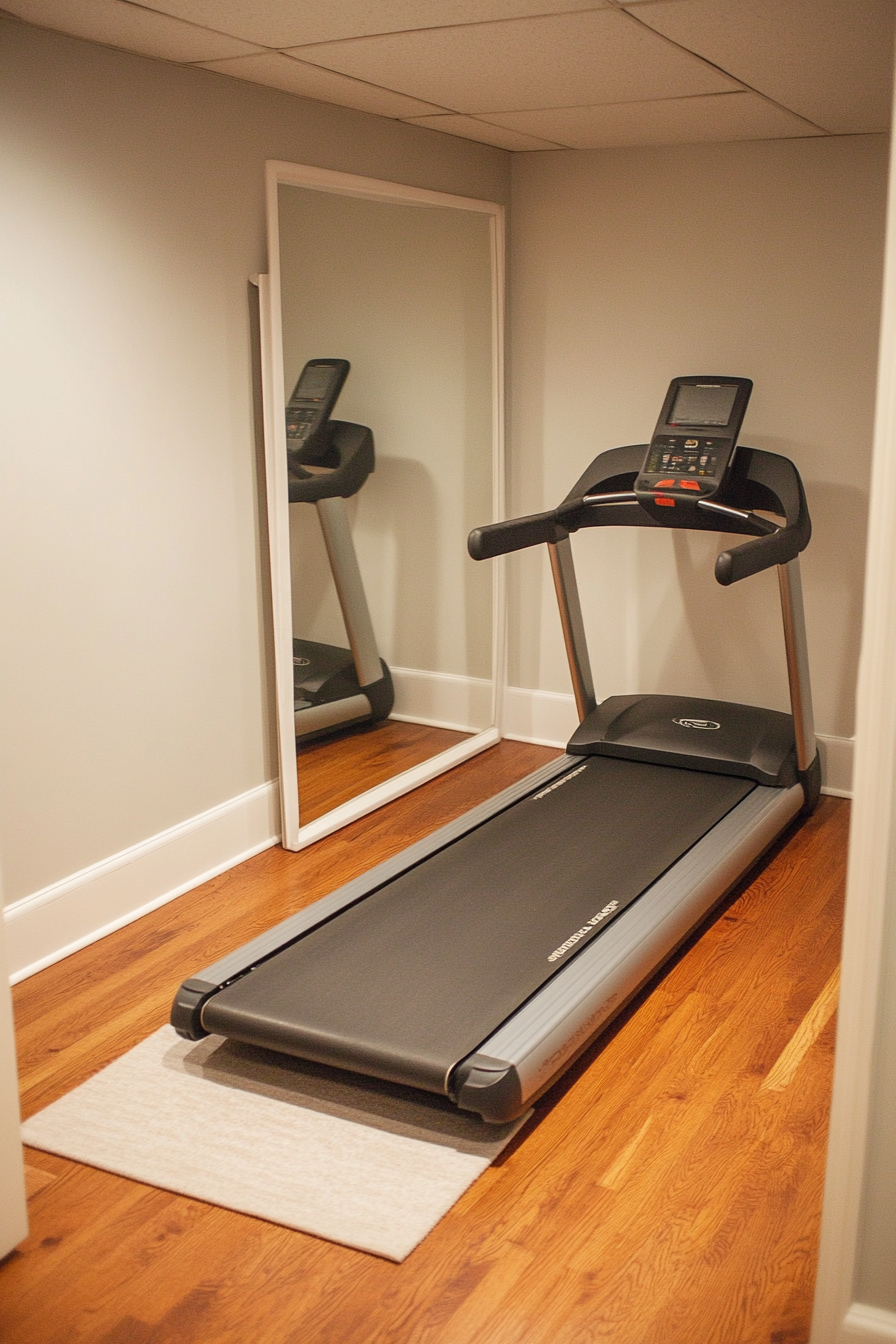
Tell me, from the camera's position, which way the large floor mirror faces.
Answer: facing the viewer and to the right of the viewer

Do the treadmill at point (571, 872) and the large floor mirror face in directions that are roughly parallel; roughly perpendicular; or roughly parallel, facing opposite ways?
roughly perpendicular

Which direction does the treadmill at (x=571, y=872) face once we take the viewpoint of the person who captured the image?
facing away from the viewer and to the right of the viewer

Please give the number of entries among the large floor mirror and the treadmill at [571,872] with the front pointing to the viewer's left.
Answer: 0

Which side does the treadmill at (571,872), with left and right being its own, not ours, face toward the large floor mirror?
left

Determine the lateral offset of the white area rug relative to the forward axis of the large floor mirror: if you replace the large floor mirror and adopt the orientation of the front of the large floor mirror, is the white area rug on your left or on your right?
on your right
